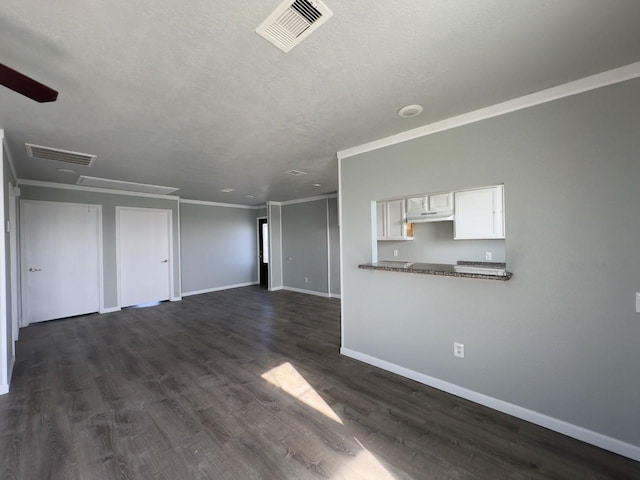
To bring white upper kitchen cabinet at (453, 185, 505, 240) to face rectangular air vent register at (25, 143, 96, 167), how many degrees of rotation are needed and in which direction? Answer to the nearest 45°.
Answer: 0° — it already faces it

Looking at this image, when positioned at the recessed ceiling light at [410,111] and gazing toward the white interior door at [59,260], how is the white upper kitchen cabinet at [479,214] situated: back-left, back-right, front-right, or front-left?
back-right

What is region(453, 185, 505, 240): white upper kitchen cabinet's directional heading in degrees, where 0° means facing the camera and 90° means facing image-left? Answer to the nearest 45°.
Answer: approximately 45°

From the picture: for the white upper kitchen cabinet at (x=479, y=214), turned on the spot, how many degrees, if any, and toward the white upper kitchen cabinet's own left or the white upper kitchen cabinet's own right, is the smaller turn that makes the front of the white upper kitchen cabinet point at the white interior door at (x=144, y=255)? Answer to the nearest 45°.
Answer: approximately 45° to the white upper kitchen cabinet's own right

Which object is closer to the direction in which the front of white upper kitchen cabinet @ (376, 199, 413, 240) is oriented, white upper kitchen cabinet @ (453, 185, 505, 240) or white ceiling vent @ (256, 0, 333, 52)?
the white ceiling vent

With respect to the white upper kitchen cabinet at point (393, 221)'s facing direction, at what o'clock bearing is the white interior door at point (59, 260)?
The white interior door is roughly at 1 o'clock from the white upper kitchen cabinet.

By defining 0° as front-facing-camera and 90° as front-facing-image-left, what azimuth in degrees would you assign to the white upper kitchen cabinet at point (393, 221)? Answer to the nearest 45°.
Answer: approximately 45°

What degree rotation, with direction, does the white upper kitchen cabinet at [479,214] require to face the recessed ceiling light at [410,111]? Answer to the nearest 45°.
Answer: approximately 45° to its left
